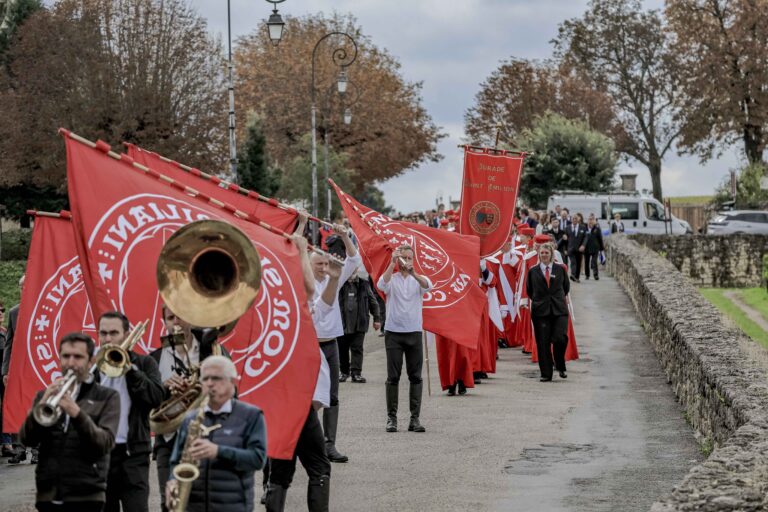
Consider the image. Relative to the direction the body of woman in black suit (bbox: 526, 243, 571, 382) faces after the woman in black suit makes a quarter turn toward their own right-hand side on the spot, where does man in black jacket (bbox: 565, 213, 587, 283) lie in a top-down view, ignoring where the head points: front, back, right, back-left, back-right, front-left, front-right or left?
right

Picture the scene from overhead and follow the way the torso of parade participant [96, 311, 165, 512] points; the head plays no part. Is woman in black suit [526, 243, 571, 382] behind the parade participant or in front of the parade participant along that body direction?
behind

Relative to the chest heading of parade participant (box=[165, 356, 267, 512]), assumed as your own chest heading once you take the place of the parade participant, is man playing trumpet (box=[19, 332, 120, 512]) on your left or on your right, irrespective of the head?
on your right

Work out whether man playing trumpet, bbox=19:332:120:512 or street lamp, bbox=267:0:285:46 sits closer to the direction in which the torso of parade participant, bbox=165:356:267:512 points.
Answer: the man playing trumpet

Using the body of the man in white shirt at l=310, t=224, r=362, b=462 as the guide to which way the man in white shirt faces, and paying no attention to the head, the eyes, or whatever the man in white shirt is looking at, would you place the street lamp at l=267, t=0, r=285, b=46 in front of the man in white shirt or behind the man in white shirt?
behind

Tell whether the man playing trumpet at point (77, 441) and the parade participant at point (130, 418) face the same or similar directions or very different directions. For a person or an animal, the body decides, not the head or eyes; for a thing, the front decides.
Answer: same or similar directions

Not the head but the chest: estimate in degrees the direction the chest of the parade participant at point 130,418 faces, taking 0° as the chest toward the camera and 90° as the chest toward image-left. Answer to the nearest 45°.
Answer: approximately 45°

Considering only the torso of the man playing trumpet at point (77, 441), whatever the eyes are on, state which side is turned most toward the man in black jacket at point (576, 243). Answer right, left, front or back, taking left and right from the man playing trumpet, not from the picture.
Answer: back

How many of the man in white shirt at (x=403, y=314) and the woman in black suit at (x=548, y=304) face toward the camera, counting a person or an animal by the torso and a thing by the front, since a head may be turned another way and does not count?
2

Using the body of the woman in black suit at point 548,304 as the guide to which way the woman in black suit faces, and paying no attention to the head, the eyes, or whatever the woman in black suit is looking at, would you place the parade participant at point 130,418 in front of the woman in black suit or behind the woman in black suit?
in front

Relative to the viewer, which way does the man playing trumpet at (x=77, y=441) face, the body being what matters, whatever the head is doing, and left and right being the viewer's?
facing the viewer and to the left of the viewer

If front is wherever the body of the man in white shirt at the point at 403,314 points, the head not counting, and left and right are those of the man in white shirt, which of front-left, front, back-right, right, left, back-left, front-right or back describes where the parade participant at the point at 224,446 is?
front

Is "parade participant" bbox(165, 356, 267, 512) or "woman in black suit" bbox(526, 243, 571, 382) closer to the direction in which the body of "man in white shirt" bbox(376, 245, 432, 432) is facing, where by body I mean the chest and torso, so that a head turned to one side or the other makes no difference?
the parade participant

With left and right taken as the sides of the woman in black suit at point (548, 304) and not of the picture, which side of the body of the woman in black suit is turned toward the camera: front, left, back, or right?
front
